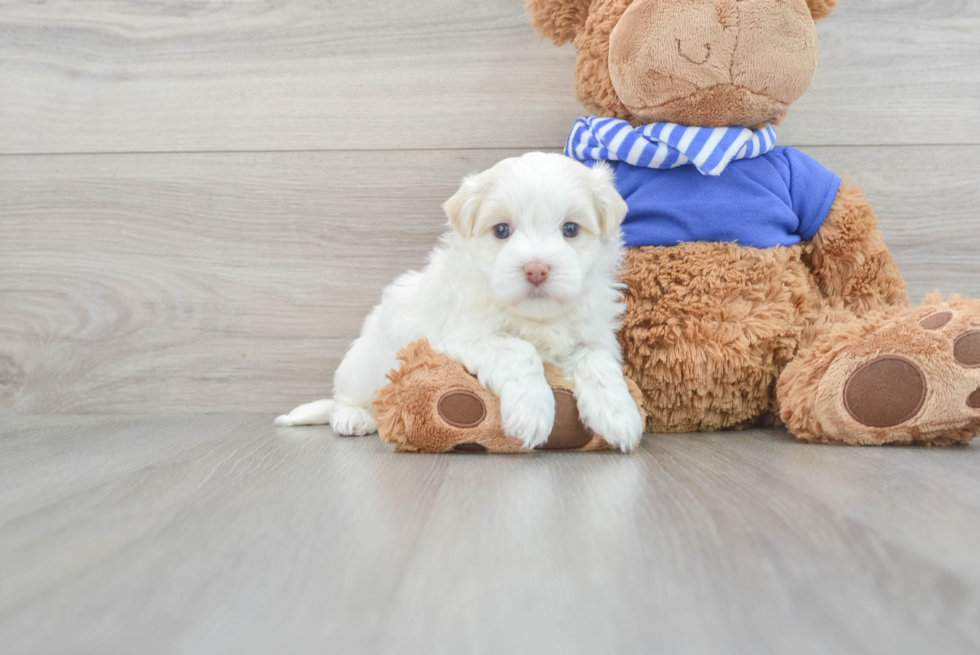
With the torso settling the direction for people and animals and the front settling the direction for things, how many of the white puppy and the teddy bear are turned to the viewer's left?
0

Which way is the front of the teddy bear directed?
toward the camera

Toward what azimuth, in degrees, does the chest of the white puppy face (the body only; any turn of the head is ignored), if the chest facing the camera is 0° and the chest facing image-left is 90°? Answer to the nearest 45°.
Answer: approximately 315°
